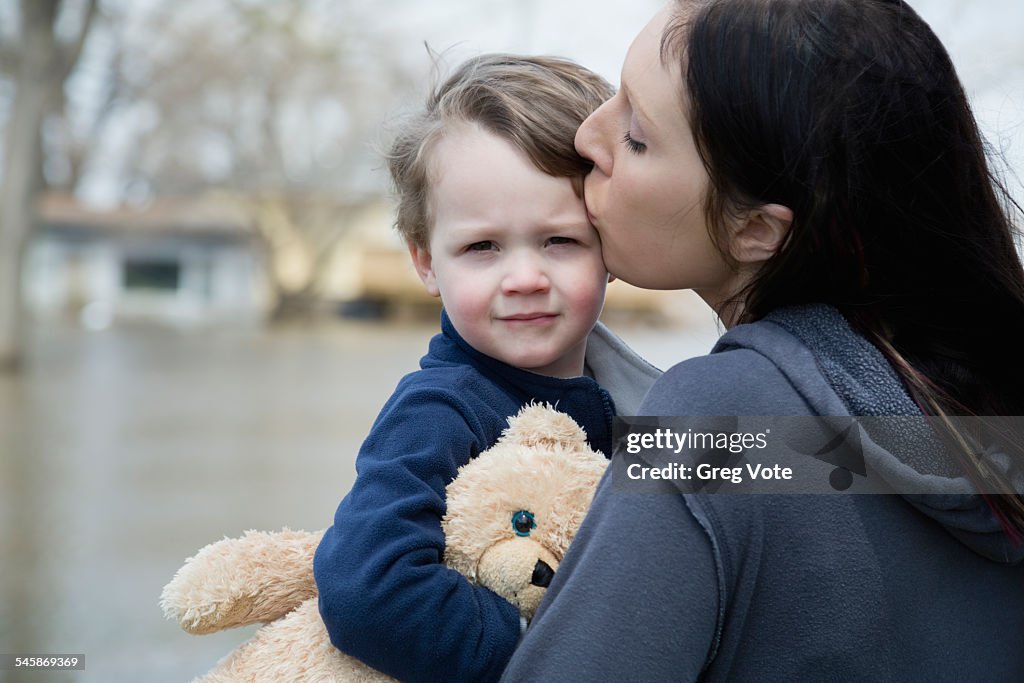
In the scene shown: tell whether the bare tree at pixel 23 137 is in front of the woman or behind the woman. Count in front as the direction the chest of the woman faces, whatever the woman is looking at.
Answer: in front

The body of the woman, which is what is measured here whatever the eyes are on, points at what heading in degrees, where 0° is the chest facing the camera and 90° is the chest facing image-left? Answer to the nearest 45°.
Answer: approximately 135°

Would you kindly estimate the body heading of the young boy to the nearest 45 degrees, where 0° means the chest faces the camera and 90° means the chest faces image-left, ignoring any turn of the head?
approximately 315°

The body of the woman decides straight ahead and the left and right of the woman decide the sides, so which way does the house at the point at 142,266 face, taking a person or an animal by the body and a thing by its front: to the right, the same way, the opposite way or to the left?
the opposite way

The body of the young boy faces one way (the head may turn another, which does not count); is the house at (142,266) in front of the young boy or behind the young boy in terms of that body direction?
behind

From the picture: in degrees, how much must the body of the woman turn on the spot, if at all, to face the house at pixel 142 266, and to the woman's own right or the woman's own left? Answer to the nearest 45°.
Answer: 0° — they already face it

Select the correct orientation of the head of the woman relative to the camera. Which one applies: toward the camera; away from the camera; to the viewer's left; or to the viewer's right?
to the viewer's left

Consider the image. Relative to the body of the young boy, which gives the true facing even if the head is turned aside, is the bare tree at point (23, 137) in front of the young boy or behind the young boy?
behind

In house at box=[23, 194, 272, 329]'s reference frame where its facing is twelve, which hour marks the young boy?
The young boy is roughly at 12 o'clock from the house.

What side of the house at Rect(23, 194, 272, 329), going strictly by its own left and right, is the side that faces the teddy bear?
front
